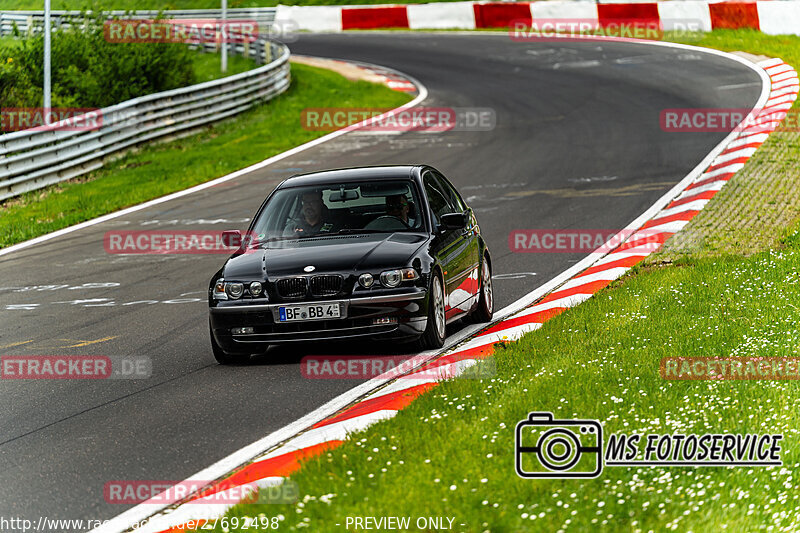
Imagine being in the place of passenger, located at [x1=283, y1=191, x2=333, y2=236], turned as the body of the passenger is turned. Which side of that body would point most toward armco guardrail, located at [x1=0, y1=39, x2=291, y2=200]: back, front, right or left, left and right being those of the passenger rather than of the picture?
back

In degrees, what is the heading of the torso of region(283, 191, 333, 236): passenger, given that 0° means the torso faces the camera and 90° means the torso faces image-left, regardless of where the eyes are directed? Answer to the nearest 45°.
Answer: approximately 0°

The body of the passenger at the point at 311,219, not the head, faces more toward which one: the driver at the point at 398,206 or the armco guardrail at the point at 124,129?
the driver

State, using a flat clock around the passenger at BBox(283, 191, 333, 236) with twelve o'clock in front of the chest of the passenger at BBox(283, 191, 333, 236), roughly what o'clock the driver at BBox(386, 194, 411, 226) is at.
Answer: the driver at BBox(386, 194, 411, 226) is roughly at 9 o'clock from the passenger at BBox(283, 191, 333, 236).
